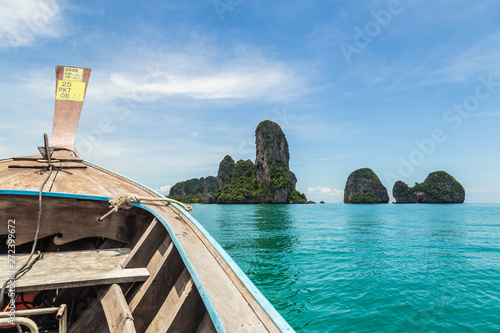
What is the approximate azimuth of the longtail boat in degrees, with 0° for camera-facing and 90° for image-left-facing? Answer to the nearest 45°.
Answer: approximately 180°
